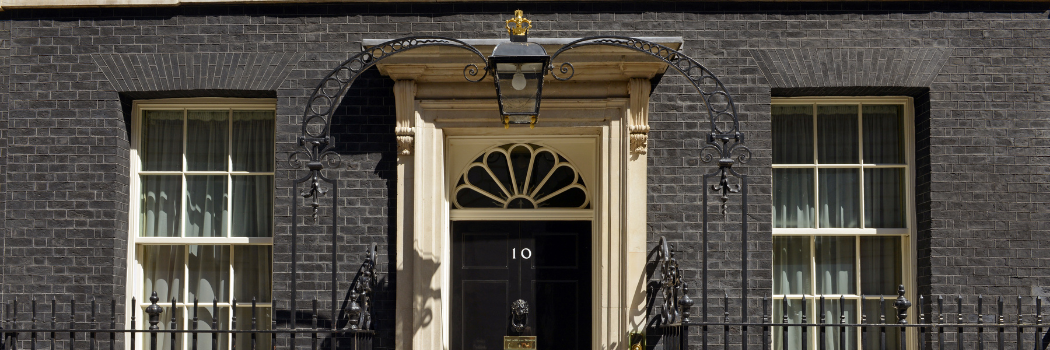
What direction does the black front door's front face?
toward the camera

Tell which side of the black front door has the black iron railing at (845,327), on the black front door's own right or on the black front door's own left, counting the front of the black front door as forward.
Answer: on the black front door's own left

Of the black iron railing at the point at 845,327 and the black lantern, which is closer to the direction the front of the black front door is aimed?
the black lantern

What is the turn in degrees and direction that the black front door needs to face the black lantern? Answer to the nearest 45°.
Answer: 0° — it already faces it
